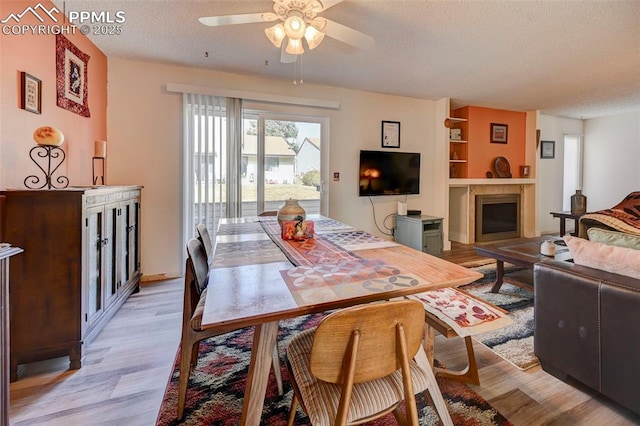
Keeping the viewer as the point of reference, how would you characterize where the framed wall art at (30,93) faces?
facing the viewer and to the right of the viewer

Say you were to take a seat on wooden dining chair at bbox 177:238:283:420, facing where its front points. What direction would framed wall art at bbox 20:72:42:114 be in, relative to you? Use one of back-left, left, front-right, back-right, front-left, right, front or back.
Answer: back-left

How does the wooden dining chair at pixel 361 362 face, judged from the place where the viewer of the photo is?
facing away from the viewer and to the left of the viewer

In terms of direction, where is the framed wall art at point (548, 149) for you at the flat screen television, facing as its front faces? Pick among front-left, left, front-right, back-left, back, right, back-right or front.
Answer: left

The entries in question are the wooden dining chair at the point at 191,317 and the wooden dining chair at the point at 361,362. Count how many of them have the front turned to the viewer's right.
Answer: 1

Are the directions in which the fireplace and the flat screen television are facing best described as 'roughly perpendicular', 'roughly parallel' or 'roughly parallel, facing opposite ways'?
roughly parallel

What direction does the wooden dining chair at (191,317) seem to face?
to the viewer's right

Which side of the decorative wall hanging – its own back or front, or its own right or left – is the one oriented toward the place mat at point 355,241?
front
